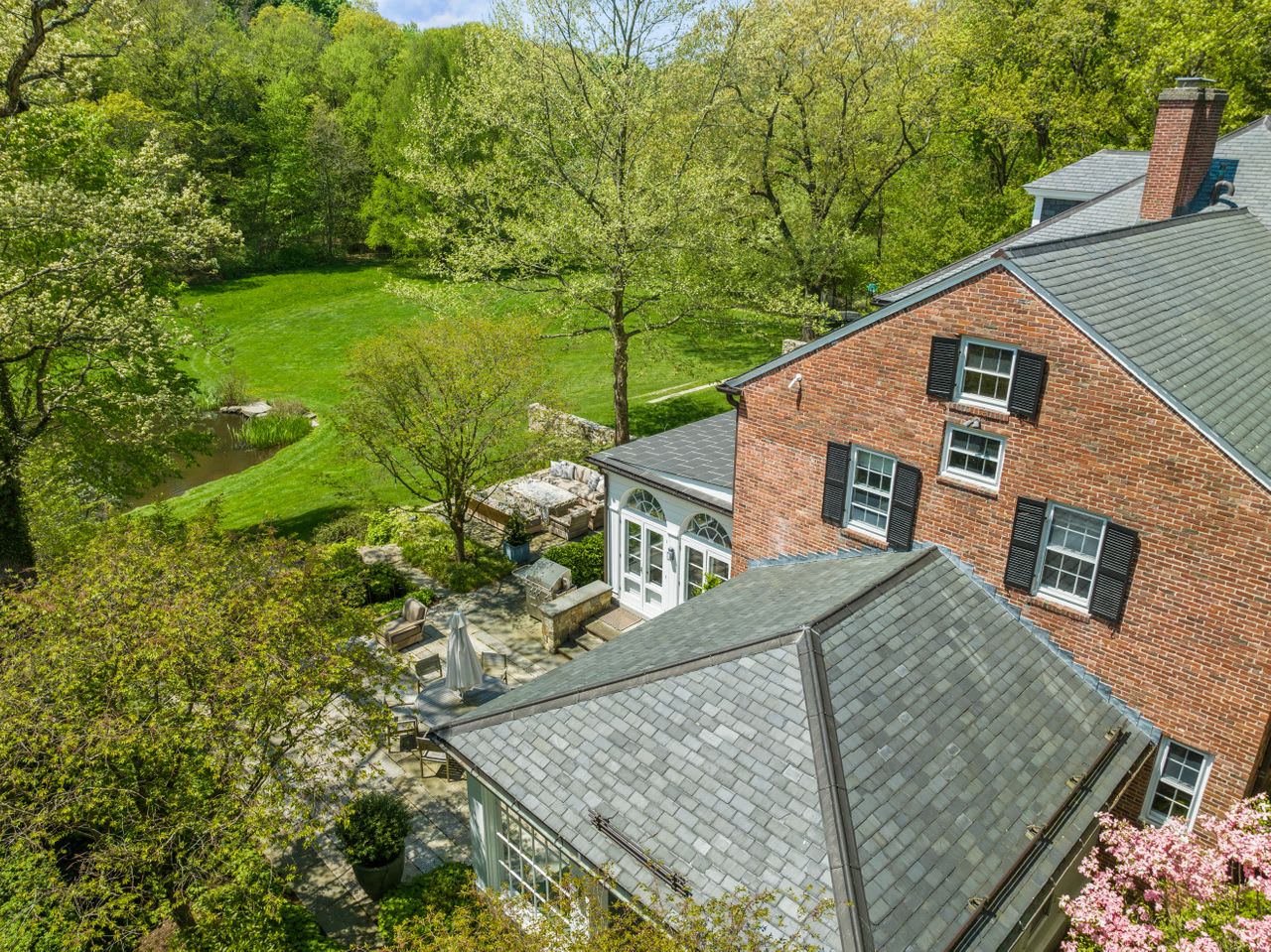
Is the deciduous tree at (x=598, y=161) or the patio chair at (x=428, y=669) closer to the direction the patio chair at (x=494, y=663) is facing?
the patio chair

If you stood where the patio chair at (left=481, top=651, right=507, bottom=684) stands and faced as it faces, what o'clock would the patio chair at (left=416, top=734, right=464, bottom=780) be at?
the patio chair at (left=416, top=734, right=464, bottom=780) is roughly at 11 o'clock from the patio chair at (left=481, top=651, right=507, bottom=684).

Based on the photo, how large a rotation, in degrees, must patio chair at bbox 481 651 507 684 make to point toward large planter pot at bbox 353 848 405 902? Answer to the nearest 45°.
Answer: approximately 45° to its left

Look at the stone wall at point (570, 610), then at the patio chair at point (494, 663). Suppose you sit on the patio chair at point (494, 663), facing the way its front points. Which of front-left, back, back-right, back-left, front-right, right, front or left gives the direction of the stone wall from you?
back

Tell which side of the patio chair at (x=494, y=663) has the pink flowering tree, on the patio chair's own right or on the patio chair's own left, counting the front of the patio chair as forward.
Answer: on the patio chair's own left

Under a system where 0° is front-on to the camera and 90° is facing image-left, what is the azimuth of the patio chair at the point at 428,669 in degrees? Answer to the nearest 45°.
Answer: approximately 315°

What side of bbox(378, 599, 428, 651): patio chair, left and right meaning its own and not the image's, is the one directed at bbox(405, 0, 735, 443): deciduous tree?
back

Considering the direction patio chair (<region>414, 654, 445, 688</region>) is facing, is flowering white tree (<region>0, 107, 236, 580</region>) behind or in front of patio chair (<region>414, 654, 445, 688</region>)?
behind

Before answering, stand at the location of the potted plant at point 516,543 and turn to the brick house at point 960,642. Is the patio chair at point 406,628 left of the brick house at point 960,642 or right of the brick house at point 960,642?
right

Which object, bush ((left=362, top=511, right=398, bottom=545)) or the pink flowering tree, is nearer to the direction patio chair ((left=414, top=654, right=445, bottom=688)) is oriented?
the pink flowering tree

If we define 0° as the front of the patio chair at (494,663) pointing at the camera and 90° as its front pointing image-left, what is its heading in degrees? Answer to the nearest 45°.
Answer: approximately 45°
